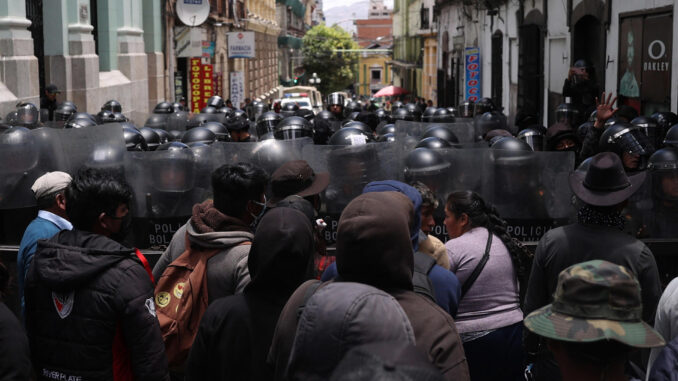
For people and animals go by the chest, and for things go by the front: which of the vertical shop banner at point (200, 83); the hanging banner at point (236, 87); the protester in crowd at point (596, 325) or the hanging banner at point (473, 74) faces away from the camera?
the protester in crowd

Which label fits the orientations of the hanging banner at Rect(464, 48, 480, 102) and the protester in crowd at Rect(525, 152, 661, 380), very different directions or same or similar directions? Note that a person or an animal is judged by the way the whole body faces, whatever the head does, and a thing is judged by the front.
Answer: very different directions

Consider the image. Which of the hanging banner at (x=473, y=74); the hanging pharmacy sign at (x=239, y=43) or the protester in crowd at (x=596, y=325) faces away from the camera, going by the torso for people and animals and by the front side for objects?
the protester in crowd

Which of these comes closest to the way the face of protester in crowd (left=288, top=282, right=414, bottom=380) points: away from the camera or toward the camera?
away from the camera

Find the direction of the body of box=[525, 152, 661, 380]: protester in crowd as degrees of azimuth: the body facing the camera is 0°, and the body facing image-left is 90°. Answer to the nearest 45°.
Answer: approximately 180°

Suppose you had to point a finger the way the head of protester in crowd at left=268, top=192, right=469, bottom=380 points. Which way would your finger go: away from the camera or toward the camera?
away from the camera

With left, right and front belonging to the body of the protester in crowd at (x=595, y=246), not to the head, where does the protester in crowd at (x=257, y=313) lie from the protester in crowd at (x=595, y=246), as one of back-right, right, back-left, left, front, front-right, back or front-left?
back-left

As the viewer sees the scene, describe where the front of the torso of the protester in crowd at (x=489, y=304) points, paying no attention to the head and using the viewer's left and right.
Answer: facing away from the viewer and to the left of the viewer

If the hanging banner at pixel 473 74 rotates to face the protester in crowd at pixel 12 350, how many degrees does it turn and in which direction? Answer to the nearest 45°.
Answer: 0° — it already faces them

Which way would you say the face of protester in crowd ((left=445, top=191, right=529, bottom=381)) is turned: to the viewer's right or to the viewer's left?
to the viewer's left

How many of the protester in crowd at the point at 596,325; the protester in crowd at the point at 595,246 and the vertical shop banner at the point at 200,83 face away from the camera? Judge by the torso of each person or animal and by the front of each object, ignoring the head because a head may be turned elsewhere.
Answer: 2

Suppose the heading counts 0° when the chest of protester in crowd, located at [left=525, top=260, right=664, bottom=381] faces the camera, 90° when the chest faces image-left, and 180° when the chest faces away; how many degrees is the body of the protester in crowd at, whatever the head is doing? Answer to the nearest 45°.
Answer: approximately 180°
